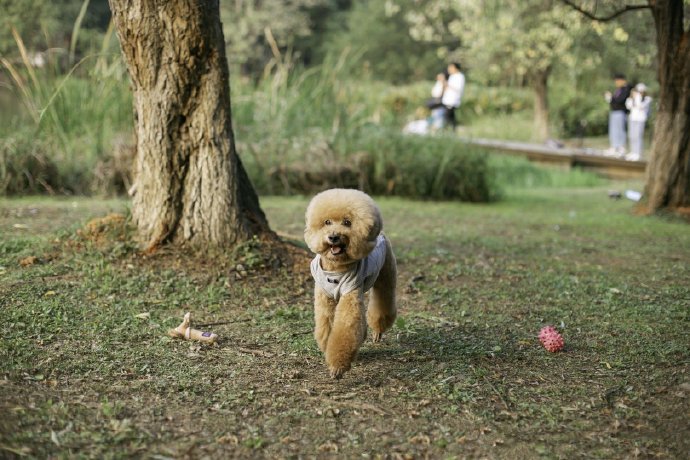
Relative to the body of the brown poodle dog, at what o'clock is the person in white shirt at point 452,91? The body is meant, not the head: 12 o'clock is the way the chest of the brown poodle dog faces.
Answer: The person in white shirt is roughly at 5 o'clock from the brown poodle dog.

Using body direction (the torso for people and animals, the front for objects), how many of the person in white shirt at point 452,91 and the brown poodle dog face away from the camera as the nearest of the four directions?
0

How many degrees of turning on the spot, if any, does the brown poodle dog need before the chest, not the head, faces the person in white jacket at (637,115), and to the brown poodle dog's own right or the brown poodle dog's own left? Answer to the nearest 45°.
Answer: approximately 180°

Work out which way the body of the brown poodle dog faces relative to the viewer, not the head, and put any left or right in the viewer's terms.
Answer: facing the viewer and to the left of the viewer

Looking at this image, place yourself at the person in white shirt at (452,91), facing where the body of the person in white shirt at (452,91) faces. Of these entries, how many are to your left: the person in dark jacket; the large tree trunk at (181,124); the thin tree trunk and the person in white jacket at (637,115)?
1

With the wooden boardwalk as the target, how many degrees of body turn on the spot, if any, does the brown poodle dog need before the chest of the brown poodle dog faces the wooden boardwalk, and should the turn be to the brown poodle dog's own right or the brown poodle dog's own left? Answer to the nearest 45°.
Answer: approximately 135° to the brown poodle dog's own right

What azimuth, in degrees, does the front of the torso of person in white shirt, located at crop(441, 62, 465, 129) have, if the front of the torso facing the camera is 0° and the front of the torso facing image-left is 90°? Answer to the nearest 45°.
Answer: approximately 90°

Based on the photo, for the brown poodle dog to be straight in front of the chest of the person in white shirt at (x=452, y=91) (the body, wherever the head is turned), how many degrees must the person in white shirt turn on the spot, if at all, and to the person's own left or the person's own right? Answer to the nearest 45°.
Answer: approximately 90° to the person's own left

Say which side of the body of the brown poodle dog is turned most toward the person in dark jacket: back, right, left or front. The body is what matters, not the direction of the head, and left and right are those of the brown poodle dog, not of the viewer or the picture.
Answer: back

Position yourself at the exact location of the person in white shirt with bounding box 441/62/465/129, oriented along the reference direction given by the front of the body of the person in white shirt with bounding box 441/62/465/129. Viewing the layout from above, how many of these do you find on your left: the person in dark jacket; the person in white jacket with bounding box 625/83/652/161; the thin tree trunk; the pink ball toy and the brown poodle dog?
2

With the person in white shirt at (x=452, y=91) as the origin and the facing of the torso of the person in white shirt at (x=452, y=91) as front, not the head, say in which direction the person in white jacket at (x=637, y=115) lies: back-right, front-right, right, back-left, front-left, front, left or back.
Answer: back-left
